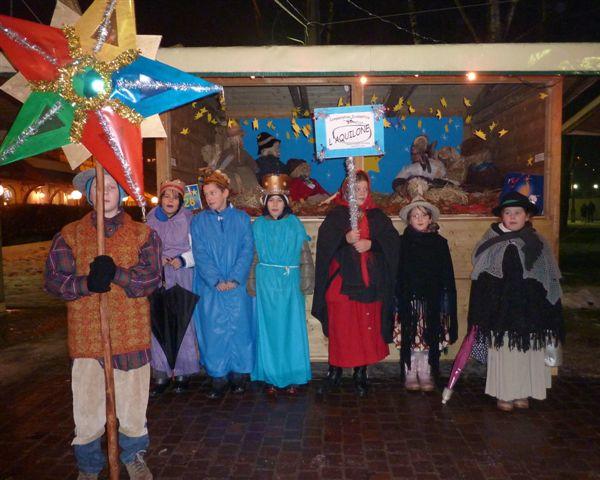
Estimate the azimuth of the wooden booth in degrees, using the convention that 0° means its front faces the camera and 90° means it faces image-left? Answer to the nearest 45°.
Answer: approximately 0°
